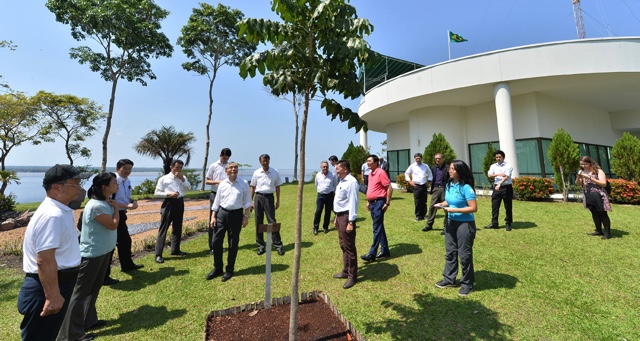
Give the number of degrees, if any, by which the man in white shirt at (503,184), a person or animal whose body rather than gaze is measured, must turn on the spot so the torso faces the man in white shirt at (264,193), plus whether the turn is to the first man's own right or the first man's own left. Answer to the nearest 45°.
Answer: approximately 45° to the first man's own right

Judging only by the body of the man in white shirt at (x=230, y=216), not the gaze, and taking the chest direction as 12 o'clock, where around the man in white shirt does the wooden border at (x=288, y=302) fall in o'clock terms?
The wooden border is roughly at 11 o'clock from the man in white shirt.

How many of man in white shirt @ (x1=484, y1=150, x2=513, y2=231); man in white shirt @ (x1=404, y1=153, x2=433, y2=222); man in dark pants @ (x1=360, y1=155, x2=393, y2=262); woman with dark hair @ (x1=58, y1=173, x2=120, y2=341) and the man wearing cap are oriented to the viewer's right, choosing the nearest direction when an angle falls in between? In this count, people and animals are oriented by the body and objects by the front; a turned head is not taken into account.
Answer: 2

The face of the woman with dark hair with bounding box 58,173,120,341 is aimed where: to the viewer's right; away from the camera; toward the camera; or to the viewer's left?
to the viewer's right

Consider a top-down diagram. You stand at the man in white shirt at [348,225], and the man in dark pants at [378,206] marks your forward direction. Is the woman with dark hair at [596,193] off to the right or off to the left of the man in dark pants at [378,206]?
right

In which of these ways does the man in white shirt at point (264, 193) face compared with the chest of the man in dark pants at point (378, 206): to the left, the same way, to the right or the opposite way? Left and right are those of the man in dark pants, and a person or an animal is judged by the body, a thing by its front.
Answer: to the left

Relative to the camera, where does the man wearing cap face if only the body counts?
to the viewer's right

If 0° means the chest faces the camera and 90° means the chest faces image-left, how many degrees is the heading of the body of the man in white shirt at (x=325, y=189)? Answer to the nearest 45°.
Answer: approximately 0°

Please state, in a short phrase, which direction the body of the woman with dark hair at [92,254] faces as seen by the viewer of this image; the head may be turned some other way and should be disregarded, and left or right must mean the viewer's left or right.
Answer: facing to the right of the viewer

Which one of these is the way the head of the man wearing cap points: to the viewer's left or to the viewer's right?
to the viewer's right

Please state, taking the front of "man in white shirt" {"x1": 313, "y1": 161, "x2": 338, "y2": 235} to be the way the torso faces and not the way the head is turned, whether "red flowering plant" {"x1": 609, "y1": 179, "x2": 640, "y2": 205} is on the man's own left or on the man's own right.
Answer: on the man's own left
